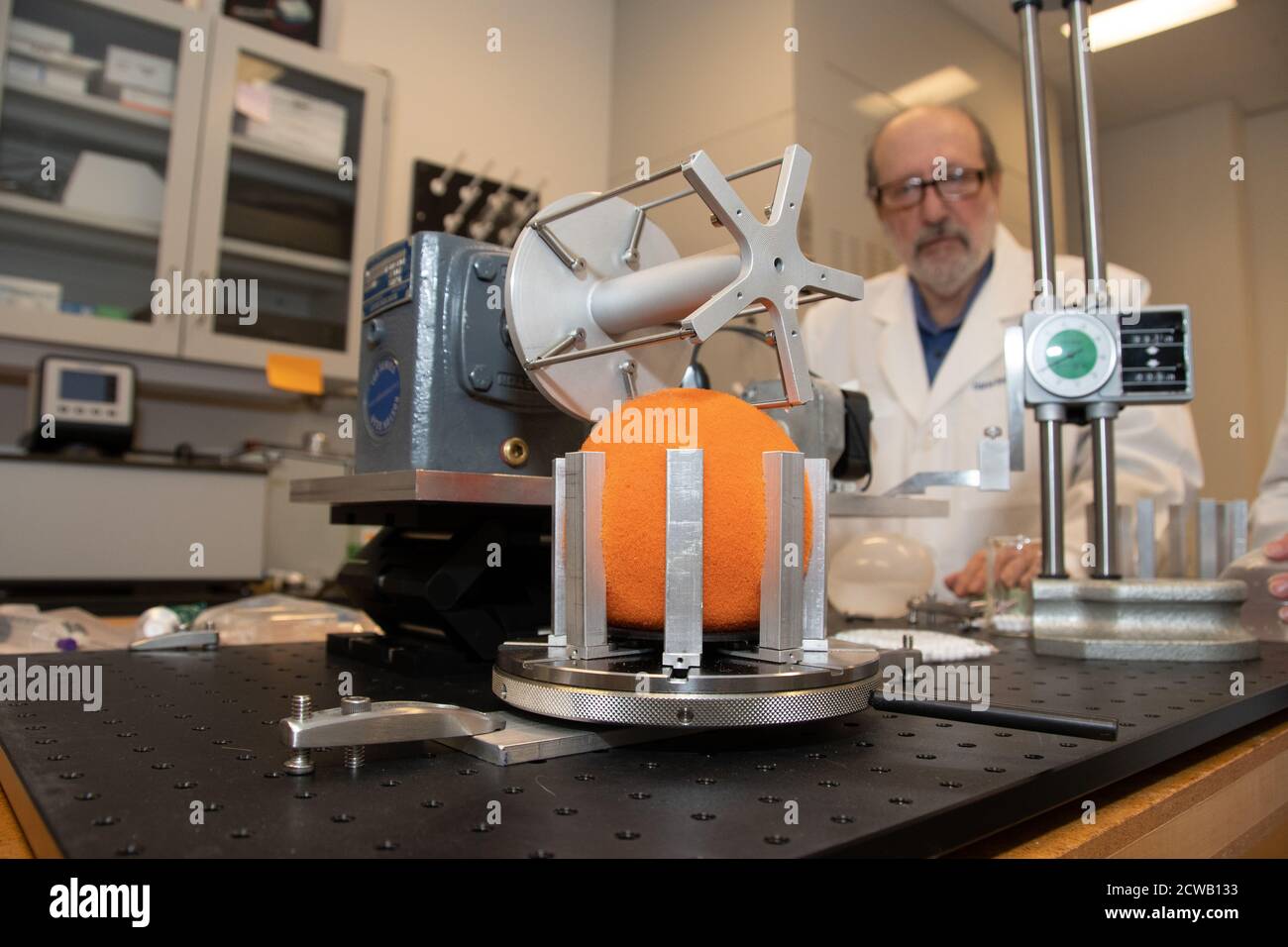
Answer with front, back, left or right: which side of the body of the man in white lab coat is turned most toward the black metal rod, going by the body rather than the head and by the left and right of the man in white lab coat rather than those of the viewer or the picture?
front

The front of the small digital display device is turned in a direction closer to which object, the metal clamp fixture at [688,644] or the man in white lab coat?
the metal clamp fixture

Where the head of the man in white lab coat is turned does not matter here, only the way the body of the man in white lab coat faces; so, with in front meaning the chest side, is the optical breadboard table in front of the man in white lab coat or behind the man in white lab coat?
in front

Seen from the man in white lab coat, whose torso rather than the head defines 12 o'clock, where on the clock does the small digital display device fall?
The small digital display device is roughly at 2 o'clock from the man in white lab coat.

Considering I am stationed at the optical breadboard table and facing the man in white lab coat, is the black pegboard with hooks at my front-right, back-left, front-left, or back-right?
front-left

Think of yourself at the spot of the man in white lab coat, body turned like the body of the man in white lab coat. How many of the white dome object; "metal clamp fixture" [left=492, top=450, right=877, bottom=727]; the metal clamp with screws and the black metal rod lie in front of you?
4

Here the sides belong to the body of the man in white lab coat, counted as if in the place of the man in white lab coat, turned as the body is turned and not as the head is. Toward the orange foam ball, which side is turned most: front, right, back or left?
front

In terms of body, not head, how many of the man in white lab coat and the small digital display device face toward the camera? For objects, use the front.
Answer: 2

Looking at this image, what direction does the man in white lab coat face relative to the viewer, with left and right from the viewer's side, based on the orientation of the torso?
facing the viewer

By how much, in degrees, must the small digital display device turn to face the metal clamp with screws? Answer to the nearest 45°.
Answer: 0° — it already faces it

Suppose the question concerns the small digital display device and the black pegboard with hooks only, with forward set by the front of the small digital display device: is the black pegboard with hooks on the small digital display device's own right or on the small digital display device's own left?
on the small digital display device's own left

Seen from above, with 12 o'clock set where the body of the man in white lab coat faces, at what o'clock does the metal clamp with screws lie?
The metal clamp with screws is roughly at 12 o'clock from the man in white lab coat.

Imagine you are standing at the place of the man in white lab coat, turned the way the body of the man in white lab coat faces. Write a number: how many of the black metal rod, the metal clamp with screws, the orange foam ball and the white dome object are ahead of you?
4

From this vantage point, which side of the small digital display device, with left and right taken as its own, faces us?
front

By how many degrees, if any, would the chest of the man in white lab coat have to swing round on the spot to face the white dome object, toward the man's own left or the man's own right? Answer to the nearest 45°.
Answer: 0° — they already face it
